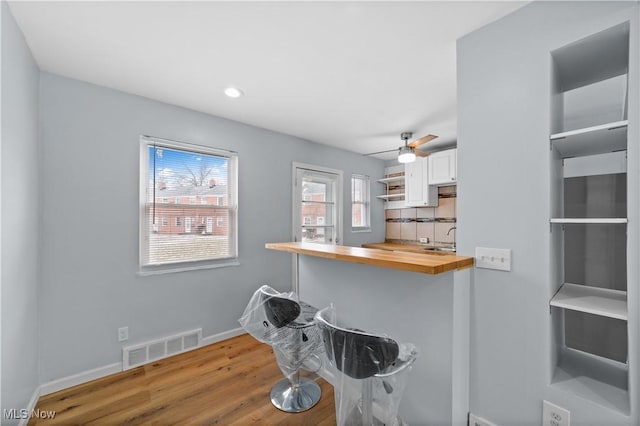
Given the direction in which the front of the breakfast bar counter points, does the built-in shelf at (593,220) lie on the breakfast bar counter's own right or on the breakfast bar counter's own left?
on the breakfast bar counter's own left

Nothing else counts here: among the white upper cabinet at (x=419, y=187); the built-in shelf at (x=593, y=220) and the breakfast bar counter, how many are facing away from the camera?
0

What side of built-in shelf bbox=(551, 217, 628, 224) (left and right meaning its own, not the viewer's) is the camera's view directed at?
front

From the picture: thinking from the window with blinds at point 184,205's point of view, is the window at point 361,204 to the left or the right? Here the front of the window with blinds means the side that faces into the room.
on its left

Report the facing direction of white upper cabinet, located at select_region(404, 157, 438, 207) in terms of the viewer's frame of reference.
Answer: facing the viewer and to the left of the viewer

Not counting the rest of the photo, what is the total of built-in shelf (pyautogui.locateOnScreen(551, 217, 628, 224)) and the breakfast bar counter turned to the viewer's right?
0

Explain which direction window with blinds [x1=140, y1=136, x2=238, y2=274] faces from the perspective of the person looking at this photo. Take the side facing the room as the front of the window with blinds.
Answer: facing the viewer and to the right of the viewer

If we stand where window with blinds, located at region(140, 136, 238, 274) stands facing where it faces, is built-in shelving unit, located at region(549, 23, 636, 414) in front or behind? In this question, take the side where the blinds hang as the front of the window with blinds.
in front

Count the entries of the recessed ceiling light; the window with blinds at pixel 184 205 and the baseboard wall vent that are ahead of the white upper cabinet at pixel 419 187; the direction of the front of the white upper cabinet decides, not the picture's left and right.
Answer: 3
